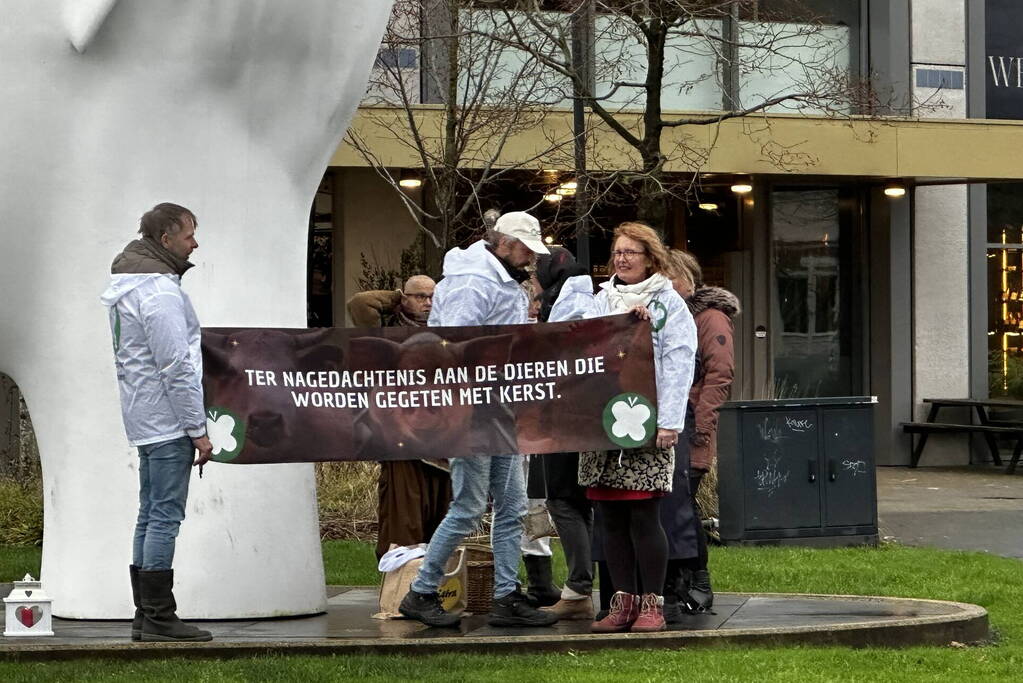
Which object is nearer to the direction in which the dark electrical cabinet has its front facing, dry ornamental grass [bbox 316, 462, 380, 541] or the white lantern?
the white lantern

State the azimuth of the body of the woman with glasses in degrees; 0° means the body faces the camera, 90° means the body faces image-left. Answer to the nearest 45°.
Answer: approximately 45°

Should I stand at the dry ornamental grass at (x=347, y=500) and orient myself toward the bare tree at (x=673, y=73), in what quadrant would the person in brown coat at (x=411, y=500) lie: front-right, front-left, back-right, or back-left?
back-right

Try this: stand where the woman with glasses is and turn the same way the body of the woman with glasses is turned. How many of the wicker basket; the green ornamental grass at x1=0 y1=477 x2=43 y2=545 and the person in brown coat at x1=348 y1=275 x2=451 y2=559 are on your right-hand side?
3

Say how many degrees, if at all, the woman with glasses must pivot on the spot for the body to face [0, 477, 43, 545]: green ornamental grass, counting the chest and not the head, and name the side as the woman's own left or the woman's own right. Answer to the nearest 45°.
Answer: approximately 90° to the woman's own right

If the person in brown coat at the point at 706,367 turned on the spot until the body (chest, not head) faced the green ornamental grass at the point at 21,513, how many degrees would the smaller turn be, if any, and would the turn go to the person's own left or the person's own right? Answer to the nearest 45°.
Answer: approximately 45° to the person's own right

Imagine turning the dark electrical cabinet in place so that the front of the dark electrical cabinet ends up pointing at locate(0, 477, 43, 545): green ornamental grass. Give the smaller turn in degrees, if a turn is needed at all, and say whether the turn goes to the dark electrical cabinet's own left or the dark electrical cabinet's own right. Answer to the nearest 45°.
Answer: approximately 90° to the dark electrical cabinet's own right

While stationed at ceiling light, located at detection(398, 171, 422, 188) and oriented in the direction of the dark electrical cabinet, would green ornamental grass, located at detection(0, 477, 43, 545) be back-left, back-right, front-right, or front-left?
front-right

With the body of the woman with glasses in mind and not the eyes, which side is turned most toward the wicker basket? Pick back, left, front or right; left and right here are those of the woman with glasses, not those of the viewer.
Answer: right

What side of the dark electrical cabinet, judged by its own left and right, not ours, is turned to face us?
front

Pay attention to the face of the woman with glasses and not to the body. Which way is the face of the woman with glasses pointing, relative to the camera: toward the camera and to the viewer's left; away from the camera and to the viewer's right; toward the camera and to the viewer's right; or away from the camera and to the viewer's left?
toward the camera and to the viewer's left
